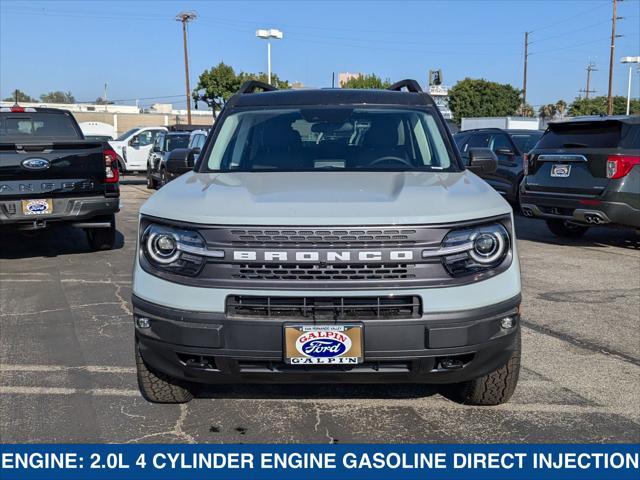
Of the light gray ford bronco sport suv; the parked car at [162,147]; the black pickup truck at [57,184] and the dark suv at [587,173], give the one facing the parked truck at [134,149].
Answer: the black pickup truck

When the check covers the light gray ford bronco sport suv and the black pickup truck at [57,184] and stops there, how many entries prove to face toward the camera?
1

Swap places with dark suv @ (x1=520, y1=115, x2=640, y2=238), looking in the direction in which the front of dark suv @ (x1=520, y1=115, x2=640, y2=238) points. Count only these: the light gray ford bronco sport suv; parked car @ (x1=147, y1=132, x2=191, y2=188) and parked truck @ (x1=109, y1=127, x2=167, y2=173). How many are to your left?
2

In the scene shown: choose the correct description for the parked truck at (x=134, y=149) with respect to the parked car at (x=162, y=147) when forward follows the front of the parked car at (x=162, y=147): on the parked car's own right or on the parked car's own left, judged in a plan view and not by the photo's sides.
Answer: on the parked car's own right

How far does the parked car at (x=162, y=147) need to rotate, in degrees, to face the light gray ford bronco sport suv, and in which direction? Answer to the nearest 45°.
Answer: approximately 45° to its left

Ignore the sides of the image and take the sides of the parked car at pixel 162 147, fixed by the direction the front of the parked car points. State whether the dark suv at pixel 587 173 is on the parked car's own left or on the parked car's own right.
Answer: on the parked car's own left

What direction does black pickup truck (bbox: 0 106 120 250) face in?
away from the camera

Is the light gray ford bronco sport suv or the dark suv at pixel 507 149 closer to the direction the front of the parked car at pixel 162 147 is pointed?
the light gray ford bronco sport suv

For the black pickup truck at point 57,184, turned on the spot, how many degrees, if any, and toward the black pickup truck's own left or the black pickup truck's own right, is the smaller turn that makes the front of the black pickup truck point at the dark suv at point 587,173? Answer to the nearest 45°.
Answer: approximately 90° to the black pickup truck's own right

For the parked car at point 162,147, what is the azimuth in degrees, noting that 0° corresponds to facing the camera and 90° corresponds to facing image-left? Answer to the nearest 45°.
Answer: approximately 45°

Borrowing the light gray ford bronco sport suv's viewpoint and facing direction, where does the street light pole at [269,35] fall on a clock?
The street light pole is roughly at 6 o'clock from the light gray ford bronco sport suv.

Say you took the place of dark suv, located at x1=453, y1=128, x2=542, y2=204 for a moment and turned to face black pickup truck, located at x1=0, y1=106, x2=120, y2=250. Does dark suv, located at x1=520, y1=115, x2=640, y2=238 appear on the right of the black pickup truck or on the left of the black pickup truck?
left

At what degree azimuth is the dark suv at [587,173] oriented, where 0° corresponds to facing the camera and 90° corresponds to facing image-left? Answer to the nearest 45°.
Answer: approximately 225°

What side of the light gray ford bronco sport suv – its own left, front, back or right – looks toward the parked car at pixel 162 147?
back
